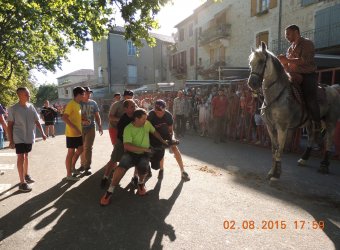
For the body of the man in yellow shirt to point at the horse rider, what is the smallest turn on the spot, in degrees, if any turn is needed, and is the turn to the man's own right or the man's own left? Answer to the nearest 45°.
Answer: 0° — they already face them

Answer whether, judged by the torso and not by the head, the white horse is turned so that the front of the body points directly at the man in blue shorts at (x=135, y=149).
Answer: yes

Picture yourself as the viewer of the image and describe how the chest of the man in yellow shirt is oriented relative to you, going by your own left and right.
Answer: facing to the right of the viewer

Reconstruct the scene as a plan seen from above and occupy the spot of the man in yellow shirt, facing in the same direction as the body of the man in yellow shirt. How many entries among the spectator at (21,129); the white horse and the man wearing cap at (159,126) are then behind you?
1

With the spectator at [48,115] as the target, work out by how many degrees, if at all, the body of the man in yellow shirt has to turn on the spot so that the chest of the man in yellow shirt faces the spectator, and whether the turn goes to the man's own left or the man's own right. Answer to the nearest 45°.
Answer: approximately 90° to the man's own left
